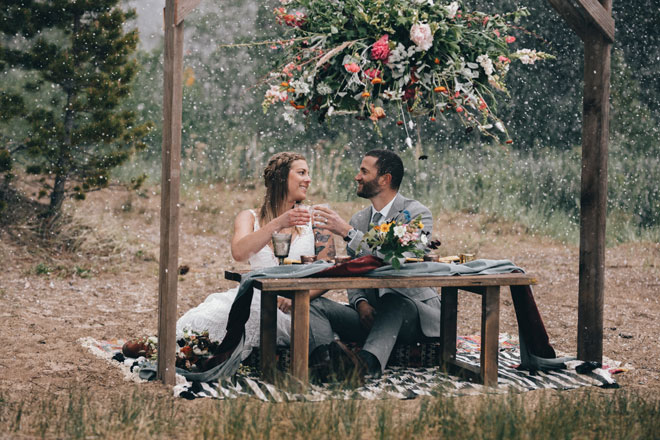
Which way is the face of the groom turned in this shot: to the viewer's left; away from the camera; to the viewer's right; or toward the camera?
to the viewer's left

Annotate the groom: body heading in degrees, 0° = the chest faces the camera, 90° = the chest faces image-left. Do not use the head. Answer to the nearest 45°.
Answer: approximately 45°

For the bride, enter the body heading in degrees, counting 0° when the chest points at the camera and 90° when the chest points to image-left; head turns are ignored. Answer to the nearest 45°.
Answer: approximately 315°

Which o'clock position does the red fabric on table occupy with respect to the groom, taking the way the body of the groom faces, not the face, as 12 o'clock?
The red fabric on table is roughly at 11 o'clock from the groom.

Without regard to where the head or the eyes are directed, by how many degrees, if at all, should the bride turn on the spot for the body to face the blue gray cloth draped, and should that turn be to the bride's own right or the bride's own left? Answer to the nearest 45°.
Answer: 0° — they already face it
